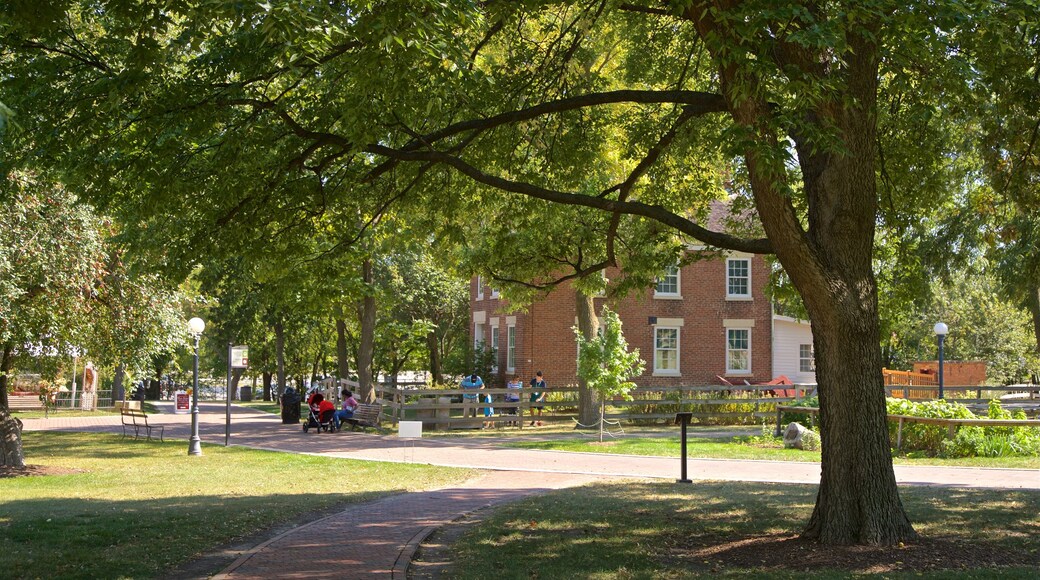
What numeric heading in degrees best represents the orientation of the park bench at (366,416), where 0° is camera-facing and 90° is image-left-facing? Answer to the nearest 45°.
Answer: approximately 45°

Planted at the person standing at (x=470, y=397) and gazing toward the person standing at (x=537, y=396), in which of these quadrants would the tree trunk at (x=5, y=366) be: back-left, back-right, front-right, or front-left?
back-right
